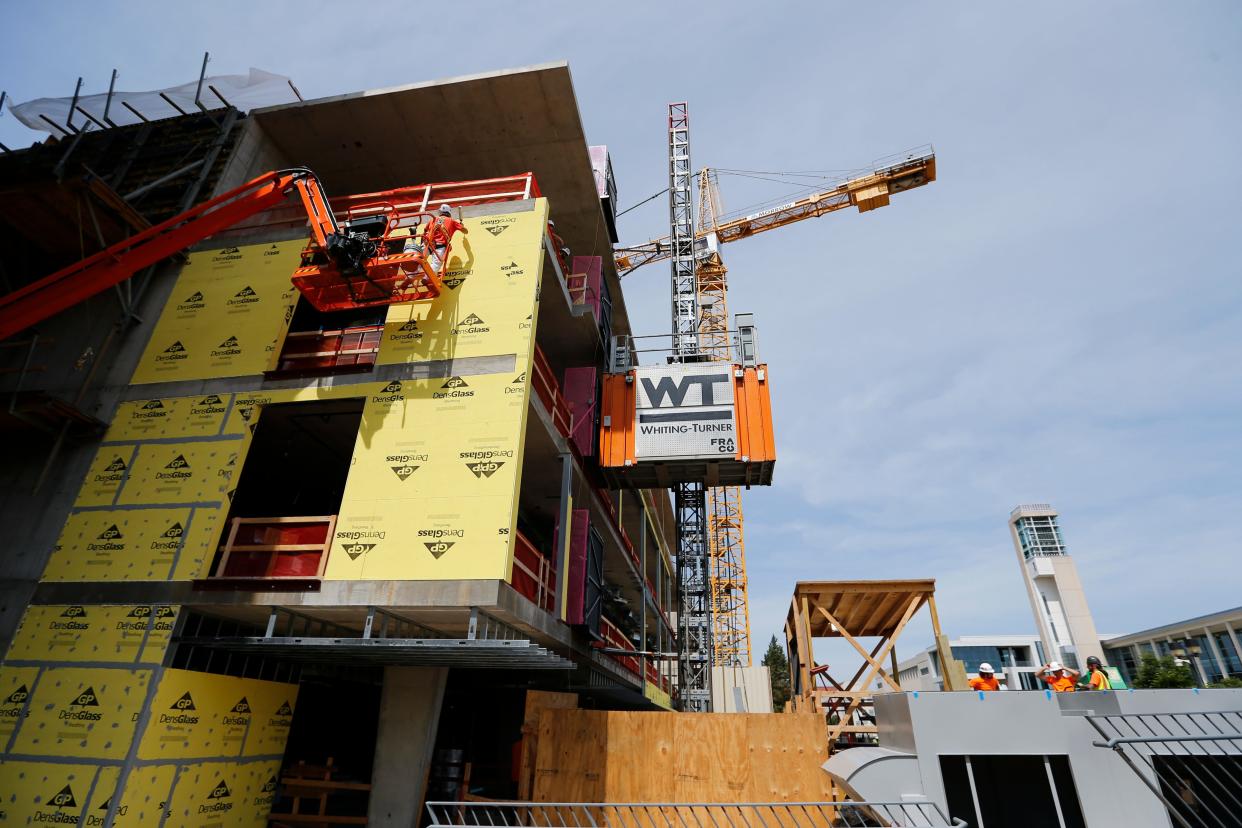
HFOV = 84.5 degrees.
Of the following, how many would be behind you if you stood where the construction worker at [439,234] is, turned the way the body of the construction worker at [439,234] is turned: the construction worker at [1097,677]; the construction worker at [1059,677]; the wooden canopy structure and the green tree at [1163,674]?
0

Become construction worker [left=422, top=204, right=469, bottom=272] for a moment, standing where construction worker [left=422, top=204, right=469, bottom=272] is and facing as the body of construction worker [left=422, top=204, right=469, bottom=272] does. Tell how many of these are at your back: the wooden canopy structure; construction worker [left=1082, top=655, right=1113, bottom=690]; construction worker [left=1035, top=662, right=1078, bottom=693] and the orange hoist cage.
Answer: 0

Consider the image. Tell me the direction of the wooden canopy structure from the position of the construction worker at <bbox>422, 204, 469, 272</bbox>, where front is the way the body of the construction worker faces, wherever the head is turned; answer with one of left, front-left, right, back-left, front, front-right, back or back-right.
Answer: front-right

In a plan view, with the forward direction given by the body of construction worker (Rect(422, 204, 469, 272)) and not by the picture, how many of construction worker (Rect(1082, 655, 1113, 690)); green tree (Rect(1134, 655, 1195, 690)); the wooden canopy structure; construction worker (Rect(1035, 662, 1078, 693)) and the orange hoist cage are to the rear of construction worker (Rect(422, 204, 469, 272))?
0

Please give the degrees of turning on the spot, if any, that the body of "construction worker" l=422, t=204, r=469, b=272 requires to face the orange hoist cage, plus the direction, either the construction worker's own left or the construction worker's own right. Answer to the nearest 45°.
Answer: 0° — they already face it

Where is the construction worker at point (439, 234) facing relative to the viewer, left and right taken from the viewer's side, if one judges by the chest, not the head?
facing away from the viewer and to the right of the viewer

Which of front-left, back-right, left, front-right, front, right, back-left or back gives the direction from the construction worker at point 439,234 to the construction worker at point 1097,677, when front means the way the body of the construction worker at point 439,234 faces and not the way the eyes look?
front-right

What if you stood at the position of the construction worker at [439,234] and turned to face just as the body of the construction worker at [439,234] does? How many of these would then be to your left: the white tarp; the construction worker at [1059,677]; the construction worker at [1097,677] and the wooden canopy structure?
1

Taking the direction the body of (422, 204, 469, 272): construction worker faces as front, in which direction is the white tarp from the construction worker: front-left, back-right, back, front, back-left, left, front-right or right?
left

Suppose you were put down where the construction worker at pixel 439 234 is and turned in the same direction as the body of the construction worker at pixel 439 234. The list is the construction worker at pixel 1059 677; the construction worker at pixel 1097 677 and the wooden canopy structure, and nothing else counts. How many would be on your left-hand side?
0

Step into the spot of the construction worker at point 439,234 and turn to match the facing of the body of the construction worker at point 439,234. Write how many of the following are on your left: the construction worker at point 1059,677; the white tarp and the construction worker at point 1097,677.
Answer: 1

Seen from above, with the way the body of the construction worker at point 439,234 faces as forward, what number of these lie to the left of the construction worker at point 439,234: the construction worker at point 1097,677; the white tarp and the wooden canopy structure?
1

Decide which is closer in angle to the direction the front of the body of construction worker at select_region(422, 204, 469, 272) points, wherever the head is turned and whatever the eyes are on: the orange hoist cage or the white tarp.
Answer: the orange hoist cage
